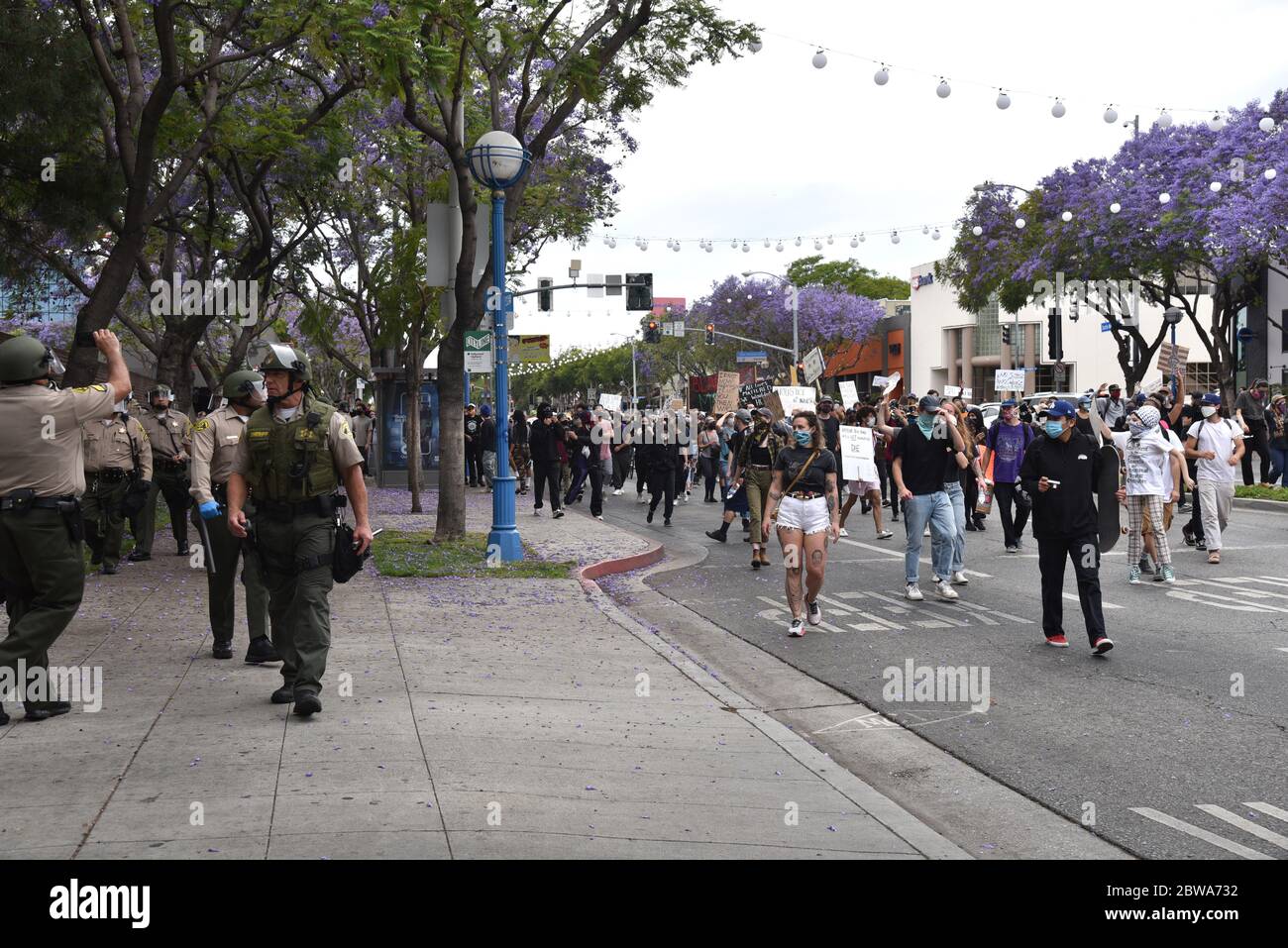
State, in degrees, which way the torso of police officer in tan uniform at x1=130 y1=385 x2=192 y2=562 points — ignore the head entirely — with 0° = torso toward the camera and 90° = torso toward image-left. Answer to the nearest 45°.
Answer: approximately 0°

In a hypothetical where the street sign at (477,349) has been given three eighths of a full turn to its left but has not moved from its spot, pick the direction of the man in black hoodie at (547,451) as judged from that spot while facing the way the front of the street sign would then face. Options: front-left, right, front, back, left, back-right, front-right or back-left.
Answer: front-left

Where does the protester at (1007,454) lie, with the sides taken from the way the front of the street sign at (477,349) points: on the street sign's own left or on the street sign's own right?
on the street sign's own left

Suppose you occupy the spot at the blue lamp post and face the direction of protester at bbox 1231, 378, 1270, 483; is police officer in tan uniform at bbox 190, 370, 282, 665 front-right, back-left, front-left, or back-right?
back-right

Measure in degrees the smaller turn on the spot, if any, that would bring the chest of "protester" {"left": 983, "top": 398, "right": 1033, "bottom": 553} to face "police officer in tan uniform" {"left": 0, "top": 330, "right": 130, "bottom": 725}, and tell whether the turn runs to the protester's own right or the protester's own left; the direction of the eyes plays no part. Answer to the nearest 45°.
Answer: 0° — they already face them
